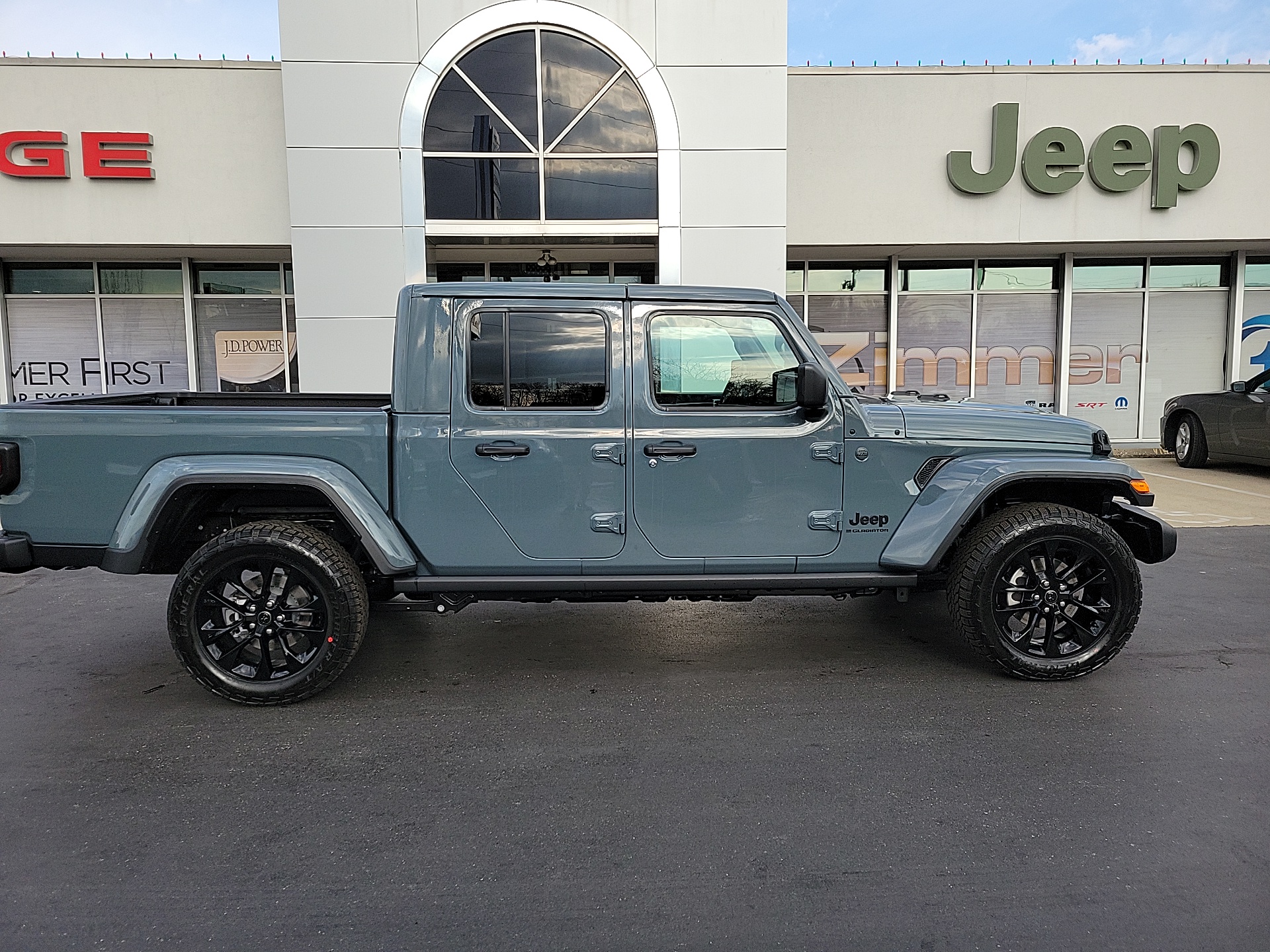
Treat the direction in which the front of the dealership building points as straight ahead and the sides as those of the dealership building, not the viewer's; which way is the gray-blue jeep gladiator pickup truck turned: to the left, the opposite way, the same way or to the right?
to the left

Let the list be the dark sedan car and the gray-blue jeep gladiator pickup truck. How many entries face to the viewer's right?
1

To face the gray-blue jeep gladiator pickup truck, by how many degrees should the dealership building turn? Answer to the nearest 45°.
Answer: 0° — it already faces it

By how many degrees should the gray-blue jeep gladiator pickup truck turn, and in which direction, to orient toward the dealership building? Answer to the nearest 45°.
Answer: approximately 90° to its left

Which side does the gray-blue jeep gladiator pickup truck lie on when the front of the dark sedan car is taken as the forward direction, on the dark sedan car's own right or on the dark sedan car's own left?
on the dark sedan car's own left

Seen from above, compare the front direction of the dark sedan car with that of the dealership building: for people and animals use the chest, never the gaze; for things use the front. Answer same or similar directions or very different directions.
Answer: very different directions

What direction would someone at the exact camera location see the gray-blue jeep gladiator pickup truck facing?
facing to the right of the viewer

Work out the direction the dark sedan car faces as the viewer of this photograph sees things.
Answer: facing away from the viewer and to the left of the viewer

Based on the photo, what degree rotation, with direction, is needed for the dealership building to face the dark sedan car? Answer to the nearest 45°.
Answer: approximately 90° to its left

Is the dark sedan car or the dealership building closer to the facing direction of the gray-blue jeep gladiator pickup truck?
the dark sedan car
